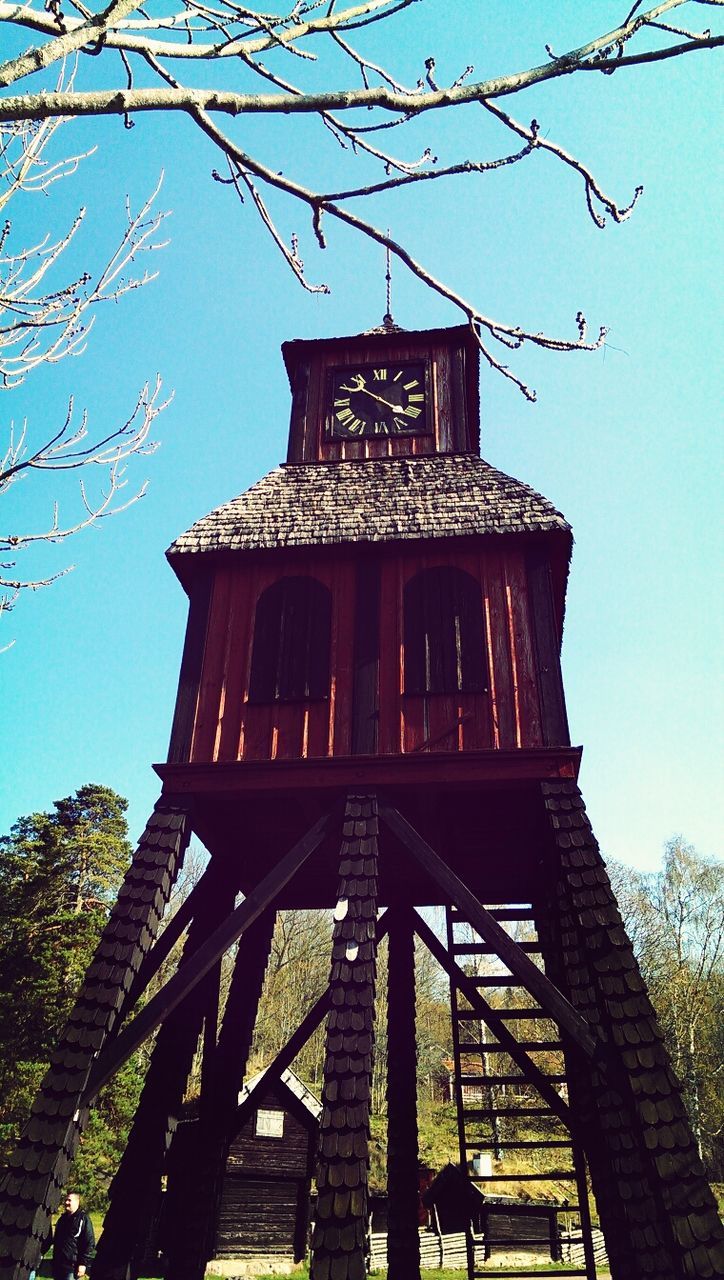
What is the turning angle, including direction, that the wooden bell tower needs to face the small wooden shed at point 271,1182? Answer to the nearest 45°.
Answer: approximately 180°

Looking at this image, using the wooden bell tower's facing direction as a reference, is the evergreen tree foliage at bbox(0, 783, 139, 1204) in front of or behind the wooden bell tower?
behind

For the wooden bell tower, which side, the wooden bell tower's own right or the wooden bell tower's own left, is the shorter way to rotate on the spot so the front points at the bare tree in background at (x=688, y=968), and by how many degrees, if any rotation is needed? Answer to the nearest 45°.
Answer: approximately 135° to the wooden bell tower's own left

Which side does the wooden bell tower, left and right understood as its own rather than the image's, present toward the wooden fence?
back

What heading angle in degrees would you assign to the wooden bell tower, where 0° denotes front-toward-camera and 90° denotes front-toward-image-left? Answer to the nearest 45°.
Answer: approximately 0°

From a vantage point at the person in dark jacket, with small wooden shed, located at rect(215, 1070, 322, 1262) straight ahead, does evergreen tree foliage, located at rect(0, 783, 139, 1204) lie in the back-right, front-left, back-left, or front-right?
front-left

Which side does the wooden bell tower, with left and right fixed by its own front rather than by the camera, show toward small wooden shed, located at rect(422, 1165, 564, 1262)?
back

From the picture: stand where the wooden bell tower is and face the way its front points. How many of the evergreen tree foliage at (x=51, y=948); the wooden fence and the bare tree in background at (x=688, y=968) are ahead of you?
0
